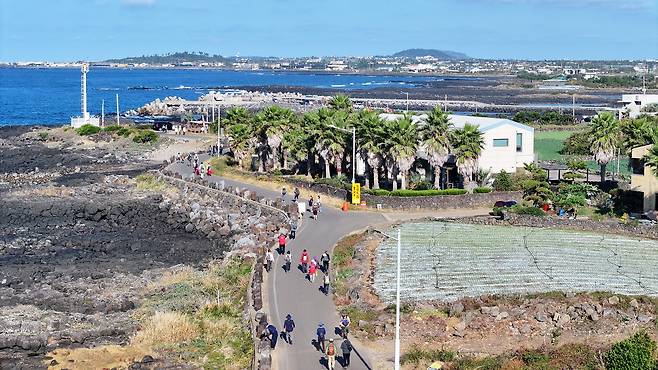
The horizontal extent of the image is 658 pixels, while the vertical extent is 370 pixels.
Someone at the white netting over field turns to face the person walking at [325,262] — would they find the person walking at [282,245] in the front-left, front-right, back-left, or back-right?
front-right

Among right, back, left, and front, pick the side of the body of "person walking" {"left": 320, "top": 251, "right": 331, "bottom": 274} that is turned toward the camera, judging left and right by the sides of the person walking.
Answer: back

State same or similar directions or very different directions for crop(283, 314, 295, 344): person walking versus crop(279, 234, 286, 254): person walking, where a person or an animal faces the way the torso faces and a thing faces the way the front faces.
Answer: same or similar directions

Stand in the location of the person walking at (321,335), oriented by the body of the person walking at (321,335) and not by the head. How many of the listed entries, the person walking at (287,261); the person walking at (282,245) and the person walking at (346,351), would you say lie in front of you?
2

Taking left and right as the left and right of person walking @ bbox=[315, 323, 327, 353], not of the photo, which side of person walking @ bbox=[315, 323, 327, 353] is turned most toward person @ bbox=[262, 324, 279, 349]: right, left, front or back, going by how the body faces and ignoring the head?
left

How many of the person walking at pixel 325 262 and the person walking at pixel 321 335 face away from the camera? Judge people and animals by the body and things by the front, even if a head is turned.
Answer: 2

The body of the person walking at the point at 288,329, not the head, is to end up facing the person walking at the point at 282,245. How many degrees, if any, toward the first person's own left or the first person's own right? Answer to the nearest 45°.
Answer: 0° — they already face them

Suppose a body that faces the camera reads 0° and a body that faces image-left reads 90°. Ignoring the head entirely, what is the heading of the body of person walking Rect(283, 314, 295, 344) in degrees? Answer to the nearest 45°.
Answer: approximately 180°

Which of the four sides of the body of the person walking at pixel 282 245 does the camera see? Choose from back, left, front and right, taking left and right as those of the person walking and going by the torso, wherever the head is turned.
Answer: back

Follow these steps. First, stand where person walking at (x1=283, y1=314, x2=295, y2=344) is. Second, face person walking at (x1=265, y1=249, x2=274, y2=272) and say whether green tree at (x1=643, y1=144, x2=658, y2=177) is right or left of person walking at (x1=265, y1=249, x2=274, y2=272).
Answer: right

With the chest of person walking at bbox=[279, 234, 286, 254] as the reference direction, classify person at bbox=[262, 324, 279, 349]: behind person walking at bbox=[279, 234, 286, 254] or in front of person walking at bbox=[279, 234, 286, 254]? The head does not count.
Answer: behind

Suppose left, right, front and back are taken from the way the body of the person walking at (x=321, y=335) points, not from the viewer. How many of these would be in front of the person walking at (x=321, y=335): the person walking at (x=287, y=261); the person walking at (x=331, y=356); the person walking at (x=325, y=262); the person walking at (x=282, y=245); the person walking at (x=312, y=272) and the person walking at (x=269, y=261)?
5

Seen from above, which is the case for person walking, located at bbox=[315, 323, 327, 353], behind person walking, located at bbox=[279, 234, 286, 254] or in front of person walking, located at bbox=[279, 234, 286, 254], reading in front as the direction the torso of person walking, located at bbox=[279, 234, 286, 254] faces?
behind

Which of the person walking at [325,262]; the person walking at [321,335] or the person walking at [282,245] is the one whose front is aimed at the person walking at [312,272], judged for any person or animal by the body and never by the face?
the person walking at [321,335]

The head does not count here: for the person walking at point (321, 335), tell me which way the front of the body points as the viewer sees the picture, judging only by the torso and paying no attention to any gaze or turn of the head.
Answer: away from the camera
